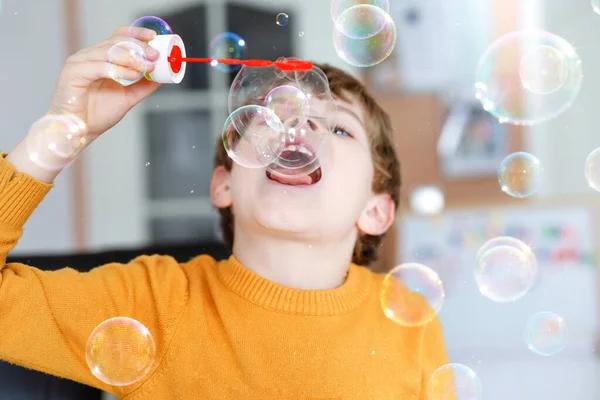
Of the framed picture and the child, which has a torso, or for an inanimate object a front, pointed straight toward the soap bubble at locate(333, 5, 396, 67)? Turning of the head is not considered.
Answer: the framed picture

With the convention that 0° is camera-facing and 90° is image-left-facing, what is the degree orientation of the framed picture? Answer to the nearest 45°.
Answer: approximately 0°

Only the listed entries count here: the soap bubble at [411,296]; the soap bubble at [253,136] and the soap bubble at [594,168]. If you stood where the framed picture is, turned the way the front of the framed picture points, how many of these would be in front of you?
3

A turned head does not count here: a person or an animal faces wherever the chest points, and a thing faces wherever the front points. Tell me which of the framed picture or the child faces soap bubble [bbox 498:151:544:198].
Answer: the framed picture

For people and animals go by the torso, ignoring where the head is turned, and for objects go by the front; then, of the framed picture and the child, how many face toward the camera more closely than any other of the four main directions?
2

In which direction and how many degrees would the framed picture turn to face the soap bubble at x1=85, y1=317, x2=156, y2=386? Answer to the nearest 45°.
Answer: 0° — it already faces it

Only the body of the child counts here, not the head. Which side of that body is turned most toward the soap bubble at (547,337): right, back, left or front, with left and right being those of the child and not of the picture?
left
